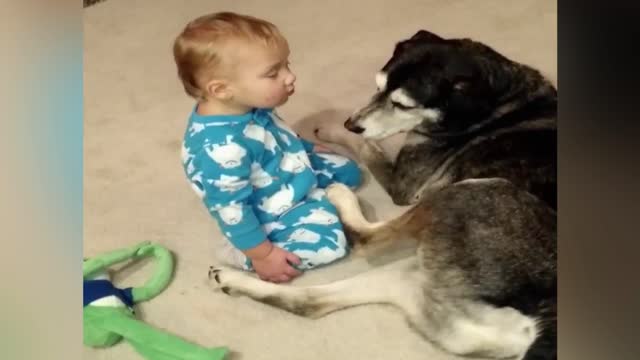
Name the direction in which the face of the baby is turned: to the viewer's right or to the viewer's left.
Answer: to the viewer's right

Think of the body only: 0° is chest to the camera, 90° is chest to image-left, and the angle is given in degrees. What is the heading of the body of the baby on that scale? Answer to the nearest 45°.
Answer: approximately 270°
